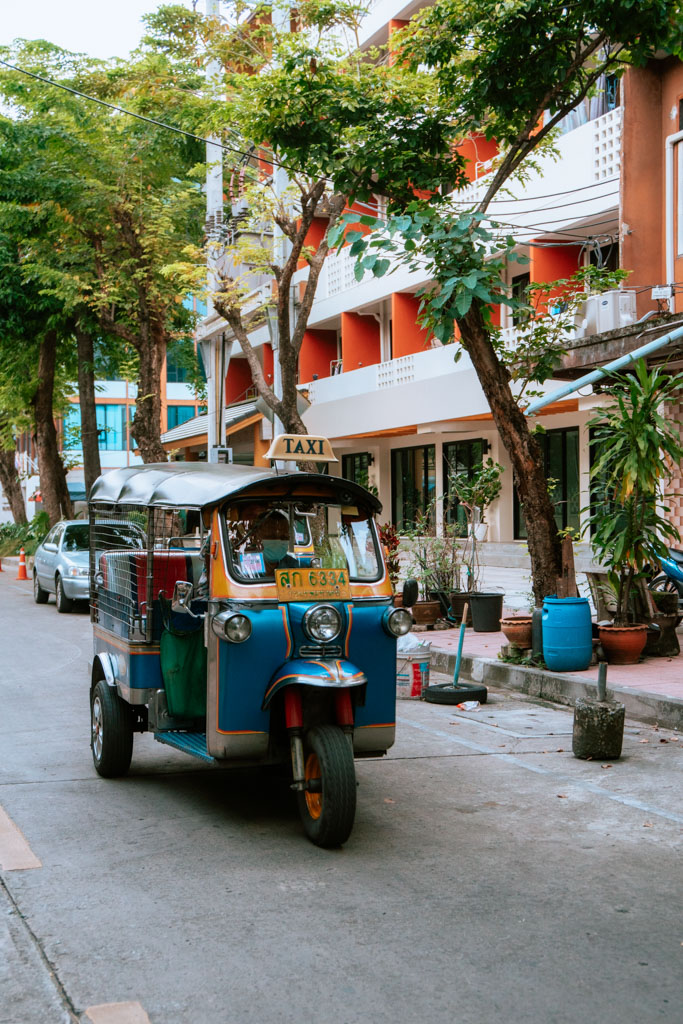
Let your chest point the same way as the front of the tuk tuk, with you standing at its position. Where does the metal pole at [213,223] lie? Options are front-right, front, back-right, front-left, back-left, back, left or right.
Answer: back-left

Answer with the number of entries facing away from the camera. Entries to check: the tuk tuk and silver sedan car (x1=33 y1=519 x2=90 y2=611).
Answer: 0

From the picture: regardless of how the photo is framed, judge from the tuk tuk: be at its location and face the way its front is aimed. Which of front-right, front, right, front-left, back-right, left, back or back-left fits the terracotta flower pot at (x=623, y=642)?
left

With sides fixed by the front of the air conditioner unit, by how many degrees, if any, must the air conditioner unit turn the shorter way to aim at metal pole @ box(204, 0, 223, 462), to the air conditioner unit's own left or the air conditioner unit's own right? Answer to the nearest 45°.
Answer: approximately 90° to the air conditioner unit's own right

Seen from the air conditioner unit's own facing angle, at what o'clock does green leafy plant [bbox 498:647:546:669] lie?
The green leafy plant is roughly at 11 o'clock from the air conditioner unit.

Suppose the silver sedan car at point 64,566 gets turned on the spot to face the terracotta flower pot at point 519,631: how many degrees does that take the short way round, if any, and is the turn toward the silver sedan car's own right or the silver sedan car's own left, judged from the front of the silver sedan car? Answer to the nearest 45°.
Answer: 0° — it already faces it

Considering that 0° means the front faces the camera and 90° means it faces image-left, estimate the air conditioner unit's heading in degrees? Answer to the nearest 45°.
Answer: approximately 45°

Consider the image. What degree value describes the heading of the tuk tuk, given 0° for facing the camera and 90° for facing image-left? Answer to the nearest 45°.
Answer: approximately 315°

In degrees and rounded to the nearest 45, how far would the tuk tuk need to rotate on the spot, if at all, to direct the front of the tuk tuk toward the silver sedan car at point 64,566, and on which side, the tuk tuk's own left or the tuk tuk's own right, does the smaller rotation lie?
approximately 135° to the tuk tuk's own left
